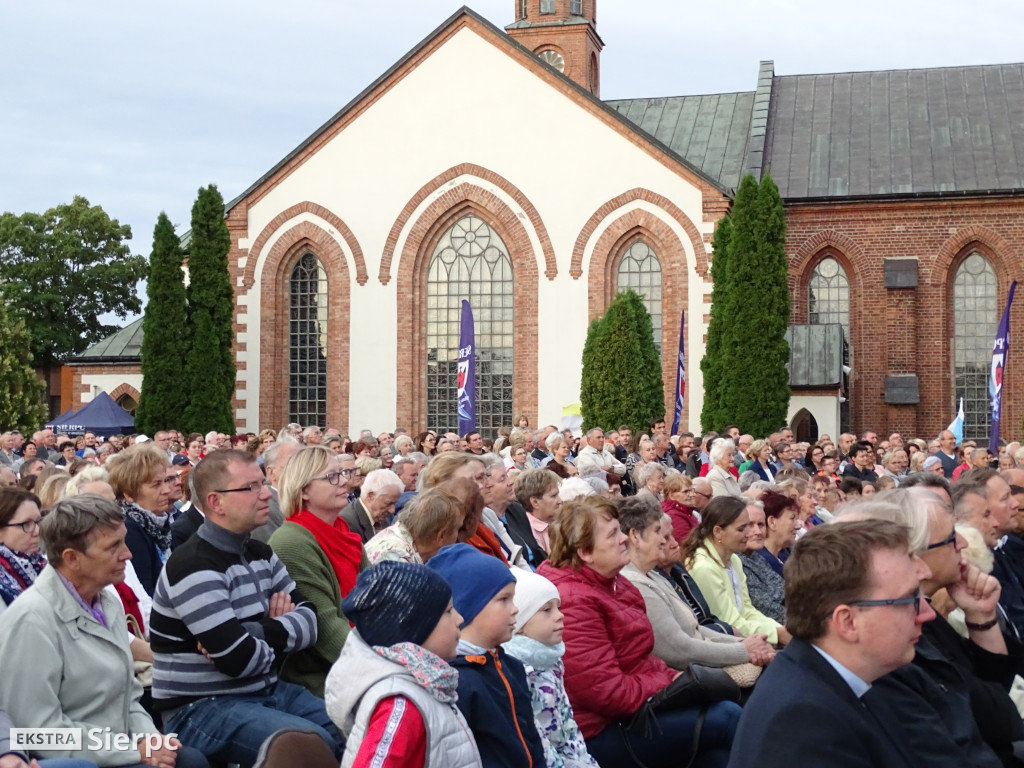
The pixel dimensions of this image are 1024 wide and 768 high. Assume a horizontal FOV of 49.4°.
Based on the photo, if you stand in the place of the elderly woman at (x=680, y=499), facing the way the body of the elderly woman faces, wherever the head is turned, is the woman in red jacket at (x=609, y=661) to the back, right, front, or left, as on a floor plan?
right

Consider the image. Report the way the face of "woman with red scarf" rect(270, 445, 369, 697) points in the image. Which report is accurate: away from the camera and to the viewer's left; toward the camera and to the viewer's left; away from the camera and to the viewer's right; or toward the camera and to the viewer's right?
toward the camera and to the viewer's right

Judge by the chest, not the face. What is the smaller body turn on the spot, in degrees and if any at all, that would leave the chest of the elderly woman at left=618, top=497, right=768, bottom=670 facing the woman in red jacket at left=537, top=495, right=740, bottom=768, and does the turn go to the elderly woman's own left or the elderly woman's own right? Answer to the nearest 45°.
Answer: approximately 90° to the elderly woman's own right

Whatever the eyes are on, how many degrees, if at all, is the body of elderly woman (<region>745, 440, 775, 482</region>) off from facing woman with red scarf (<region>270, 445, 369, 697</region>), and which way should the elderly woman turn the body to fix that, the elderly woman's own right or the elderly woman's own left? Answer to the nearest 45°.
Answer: approximately 45° to the elderly woman's own right

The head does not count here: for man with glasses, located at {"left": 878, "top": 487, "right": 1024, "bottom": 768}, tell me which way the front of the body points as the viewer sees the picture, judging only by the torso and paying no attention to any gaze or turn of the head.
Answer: to the viewer's right

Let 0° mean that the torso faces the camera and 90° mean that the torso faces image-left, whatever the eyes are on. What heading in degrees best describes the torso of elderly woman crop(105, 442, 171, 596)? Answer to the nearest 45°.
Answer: approximately 315°

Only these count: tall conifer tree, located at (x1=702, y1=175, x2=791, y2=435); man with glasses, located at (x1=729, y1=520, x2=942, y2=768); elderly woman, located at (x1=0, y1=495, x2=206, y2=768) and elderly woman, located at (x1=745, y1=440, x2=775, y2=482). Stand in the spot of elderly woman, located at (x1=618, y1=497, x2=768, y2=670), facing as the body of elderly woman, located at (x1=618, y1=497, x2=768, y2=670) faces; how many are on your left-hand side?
2

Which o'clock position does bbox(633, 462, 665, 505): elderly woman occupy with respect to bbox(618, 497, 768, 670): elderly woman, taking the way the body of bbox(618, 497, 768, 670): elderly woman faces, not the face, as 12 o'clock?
bbox(633, 462, 665, 505): elderly woman is roughly at 9 o'clock from bbox(618, 497, 768, 670): elderly woman.

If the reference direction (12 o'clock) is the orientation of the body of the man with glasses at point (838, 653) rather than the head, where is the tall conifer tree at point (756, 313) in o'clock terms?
The tall conifer tree is roughly at 9 o'clock from the man with glasses.

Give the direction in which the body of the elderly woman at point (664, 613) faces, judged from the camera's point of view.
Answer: to the viewer's right
